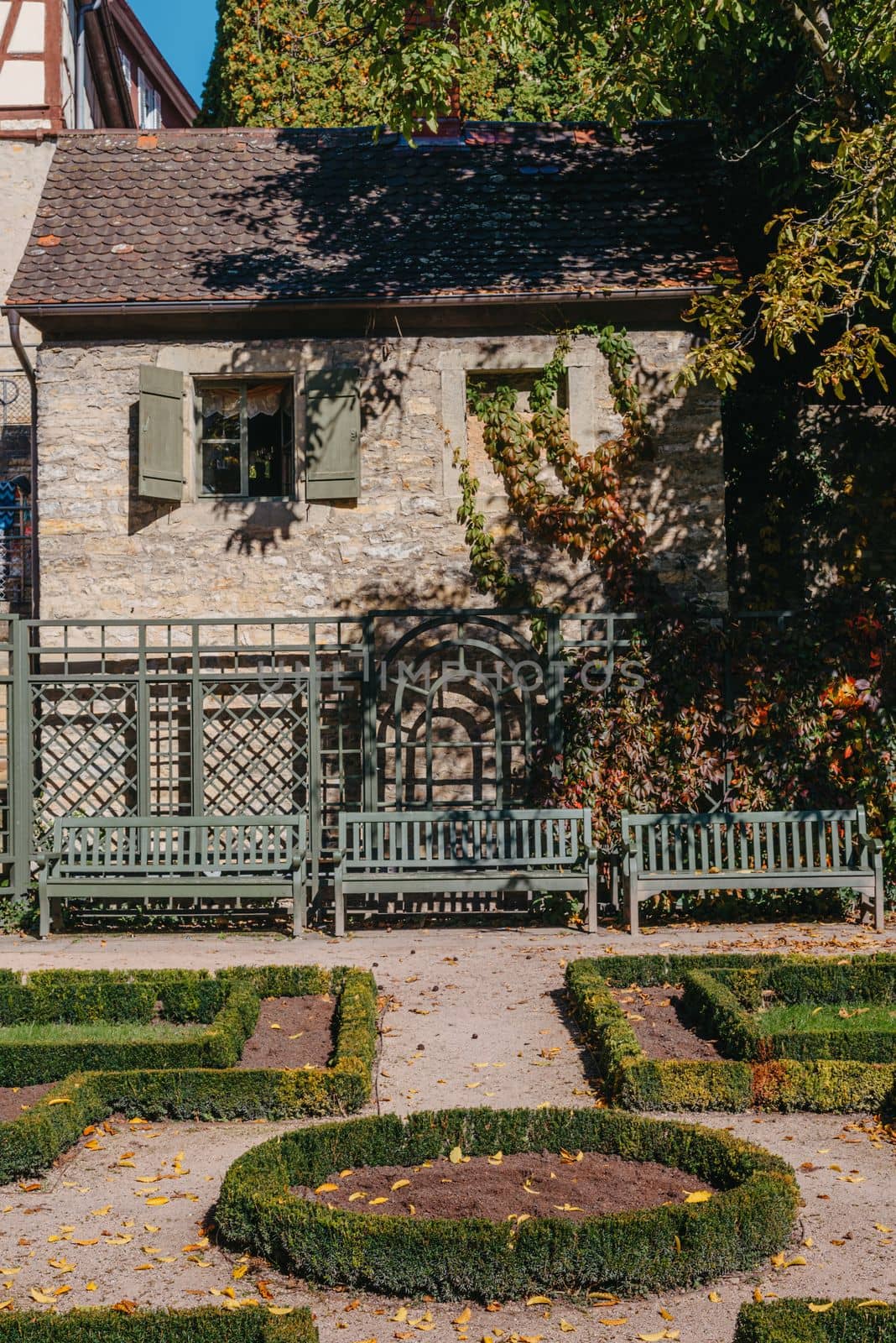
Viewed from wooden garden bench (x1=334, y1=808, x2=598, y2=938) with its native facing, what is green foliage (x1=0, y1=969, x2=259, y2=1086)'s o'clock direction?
The green foliage is roughly at 1 o'clock from the wooden garden bench.

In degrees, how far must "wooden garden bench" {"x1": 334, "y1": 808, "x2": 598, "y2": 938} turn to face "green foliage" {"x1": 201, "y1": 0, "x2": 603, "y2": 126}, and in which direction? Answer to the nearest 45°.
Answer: approximately 180°

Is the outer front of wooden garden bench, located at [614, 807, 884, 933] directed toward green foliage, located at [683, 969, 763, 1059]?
yes

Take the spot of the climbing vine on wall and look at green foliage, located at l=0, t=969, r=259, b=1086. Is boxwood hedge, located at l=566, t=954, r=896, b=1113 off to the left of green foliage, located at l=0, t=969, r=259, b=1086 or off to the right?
left

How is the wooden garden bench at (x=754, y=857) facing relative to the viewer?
toward the camera

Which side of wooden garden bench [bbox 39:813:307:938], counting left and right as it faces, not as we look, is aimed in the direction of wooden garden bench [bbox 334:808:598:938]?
left

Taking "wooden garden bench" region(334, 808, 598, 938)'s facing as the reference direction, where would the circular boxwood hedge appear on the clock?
The circular boxwood hedge is roughly at 12 o'clock from the wooden garden bench.

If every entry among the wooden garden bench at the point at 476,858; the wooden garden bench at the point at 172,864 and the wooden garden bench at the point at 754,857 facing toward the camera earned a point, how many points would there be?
3

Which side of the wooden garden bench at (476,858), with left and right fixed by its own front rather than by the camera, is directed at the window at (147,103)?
back

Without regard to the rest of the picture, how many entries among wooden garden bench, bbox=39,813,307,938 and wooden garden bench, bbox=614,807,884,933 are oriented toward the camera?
2

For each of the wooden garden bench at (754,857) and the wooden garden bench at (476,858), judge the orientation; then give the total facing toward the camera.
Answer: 2

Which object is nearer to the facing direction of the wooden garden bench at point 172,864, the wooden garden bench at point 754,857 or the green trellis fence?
the wooden garden bench

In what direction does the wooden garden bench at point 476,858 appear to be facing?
toward the camera

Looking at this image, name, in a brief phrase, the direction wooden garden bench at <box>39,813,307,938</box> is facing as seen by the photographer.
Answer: facing the viewer
